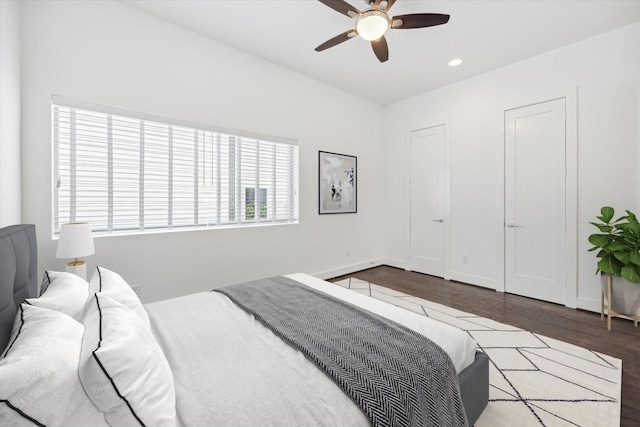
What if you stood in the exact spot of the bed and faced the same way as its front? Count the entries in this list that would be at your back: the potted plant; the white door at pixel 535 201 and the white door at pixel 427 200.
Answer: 0

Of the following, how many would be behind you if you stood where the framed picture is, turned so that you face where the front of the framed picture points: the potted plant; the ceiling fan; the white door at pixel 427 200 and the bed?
0

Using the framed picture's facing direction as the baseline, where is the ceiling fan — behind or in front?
in front

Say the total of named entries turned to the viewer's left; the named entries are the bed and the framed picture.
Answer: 0

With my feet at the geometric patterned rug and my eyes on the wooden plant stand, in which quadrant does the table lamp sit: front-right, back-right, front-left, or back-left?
back-left

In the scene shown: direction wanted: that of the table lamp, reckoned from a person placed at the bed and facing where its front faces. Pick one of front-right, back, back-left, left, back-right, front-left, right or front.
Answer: back-left

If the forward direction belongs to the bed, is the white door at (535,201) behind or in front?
in front

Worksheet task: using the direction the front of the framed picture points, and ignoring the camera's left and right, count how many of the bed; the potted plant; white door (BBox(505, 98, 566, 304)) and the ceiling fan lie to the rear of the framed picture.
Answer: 0

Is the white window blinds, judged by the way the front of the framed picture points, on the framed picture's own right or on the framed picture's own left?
on the framed picture's own right

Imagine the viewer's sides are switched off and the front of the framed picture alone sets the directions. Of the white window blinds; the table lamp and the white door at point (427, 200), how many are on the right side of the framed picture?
2

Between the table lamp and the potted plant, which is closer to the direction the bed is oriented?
the potted plant

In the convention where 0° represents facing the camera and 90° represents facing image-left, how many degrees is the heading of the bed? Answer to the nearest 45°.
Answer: approximately 270°

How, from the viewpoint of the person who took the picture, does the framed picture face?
facing the viewer and to the right of the viewer

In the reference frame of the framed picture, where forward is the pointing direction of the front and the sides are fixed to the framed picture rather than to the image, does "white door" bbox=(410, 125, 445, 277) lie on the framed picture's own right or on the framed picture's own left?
on the framed picture's own left

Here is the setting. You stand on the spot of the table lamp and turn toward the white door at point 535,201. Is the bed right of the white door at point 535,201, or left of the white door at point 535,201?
right

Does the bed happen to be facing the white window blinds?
no

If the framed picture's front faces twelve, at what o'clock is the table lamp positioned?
The table lamp is roughly at 3 o'clock from the framed picture.

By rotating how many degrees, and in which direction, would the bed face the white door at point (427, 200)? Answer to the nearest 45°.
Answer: approximately 45° to its left
